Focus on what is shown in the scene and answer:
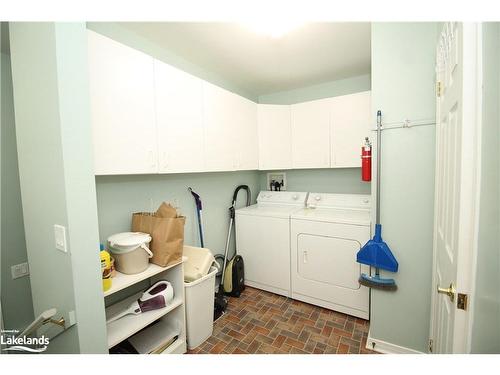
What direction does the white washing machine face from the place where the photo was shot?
facing the viewer and to the left of the viewer

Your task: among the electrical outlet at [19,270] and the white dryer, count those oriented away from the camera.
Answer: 0

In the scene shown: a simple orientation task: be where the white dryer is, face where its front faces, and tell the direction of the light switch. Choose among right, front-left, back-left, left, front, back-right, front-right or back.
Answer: front

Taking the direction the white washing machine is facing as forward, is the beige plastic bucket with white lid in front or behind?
in front

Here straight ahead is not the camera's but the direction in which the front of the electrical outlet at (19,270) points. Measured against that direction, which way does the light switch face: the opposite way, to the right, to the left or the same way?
to the right

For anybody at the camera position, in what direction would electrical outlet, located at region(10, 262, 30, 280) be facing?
facing the viewer and to the right of the viewer

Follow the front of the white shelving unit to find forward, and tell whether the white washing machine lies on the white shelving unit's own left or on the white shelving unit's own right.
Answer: on the white shelving unit's own left

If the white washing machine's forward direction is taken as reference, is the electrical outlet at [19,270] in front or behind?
in front

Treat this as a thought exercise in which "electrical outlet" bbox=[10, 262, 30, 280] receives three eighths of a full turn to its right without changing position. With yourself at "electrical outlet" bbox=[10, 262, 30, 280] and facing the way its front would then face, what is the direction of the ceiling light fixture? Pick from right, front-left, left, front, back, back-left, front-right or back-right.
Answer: back-left

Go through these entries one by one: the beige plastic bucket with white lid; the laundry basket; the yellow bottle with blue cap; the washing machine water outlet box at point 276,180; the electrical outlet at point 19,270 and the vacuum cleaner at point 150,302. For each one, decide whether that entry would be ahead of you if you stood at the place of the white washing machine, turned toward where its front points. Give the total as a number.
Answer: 5

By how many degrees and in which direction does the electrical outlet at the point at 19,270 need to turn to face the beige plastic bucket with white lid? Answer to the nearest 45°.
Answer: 0° — it already faces it

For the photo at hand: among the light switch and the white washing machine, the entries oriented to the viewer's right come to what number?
0
